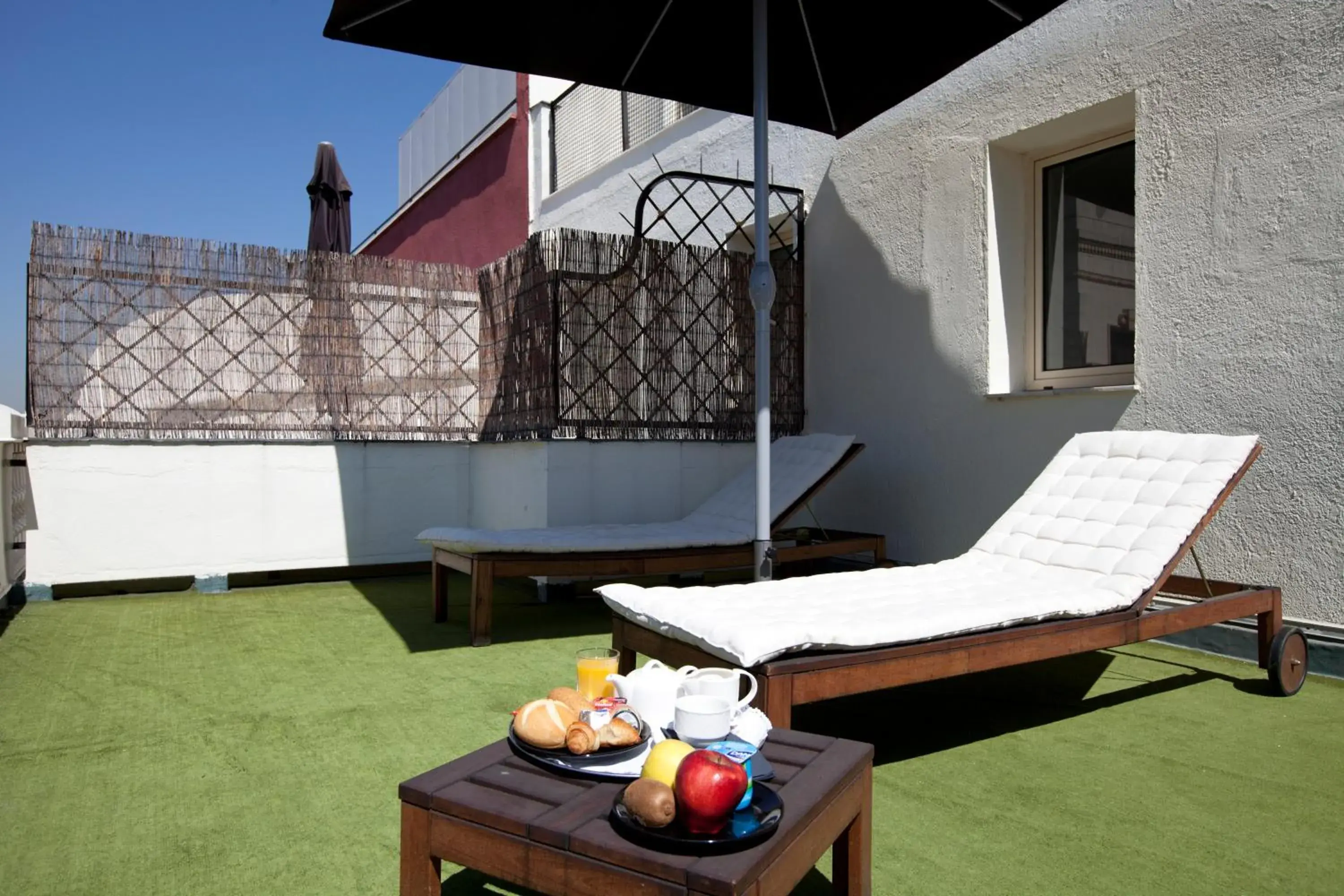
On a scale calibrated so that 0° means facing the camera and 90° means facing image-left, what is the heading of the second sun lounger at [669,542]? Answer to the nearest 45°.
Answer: approximately 45°

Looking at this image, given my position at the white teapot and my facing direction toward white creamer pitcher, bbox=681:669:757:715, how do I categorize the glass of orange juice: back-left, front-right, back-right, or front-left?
back-left

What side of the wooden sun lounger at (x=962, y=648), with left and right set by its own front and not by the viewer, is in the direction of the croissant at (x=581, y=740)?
front

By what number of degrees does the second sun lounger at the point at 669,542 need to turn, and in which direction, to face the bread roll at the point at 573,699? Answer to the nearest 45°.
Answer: approximately 45° to its left

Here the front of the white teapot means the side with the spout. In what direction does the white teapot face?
to the viewer's left

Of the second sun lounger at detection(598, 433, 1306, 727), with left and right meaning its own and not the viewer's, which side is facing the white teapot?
front

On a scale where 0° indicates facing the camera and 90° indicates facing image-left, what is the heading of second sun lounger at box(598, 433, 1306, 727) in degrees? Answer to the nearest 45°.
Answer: approximately 45°

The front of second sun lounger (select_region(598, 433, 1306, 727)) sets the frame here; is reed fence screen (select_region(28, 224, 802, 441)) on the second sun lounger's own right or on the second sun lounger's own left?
on the second sun lounger's own right

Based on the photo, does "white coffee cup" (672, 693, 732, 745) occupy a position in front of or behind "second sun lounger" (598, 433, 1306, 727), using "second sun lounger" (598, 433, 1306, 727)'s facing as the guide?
in front
